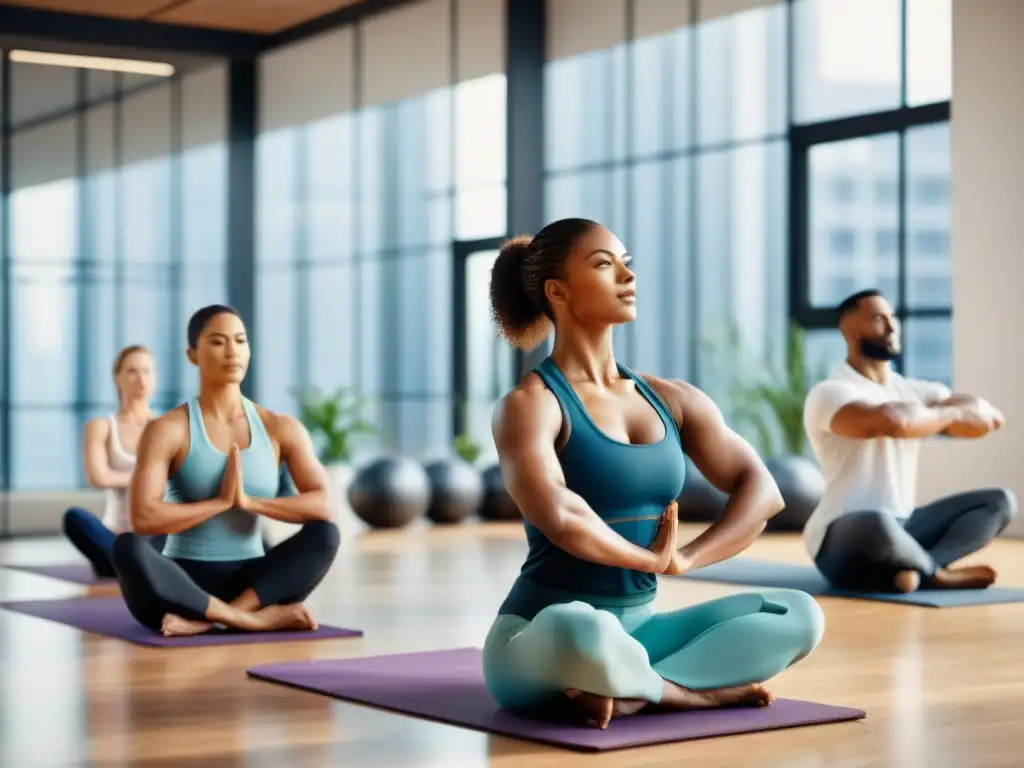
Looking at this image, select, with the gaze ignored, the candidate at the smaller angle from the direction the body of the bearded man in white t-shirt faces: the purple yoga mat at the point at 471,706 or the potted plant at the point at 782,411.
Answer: the purple yoga mat

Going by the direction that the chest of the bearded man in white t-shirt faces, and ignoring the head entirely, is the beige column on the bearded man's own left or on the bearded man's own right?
on the bearded man's own left

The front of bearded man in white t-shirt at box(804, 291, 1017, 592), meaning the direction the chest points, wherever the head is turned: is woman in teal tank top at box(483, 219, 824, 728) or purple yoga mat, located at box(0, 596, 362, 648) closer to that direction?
the woman in teal tank top

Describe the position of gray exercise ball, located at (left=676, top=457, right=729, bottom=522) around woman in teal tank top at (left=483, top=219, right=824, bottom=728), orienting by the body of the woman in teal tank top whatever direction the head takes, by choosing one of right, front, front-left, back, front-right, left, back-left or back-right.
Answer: back-left

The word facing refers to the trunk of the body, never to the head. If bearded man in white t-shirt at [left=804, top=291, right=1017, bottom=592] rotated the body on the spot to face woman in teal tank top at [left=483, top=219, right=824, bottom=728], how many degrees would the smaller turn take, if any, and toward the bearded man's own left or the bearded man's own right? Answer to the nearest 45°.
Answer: approximately 45° to the bearded man's own right

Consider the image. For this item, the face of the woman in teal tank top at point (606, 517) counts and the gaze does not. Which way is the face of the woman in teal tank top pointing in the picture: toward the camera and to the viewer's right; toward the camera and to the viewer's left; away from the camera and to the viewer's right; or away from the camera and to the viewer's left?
toward the camera and to the viewer's right

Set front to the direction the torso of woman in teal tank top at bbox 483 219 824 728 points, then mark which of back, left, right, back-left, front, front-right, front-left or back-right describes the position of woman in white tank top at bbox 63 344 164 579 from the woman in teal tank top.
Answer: back

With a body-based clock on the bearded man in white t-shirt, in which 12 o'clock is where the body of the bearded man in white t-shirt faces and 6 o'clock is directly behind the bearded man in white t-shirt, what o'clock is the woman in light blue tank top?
The woman in light blue tank top is roughly at 3 o'clock from the bearded man in white t-shirt.

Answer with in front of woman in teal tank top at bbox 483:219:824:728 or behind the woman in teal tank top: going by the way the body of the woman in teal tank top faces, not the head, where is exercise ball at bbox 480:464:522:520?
behind
